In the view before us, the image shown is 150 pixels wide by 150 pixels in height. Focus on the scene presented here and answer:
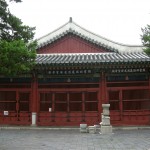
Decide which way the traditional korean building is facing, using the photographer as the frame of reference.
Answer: facing the viewer

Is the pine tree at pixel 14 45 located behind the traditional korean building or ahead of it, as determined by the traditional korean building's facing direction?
ahead
